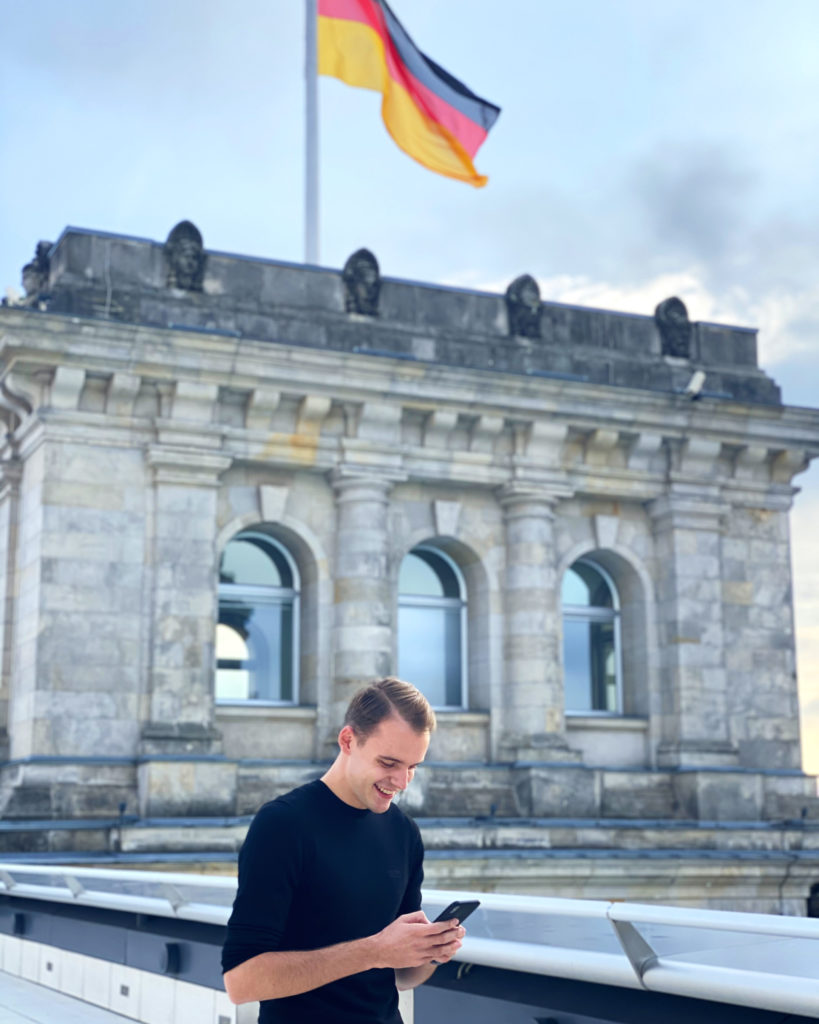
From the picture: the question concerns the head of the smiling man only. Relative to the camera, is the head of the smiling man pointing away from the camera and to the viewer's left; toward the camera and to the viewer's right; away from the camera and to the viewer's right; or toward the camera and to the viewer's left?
toward the camera and to the viewer's right

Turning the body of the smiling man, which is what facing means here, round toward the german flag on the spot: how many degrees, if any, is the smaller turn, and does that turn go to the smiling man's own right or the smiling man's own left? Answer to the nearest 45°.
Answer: approximately 135° to the smiling man's own left

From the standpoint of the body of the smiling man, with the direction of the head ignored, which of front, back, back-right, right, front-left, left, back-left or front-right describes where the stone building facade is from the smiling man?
back-left

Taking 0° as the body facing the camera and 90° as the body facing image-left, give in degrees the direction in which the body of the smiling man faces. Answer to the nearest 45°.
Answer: approximately 315°

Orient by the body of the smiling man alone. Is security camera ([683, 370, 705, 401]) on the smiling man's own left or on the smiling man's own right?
on the smiling man's own left

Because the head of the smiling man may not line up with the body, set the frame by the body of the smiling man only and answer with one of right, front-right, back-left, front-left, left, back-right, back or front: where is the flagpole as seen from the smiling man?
back-left
